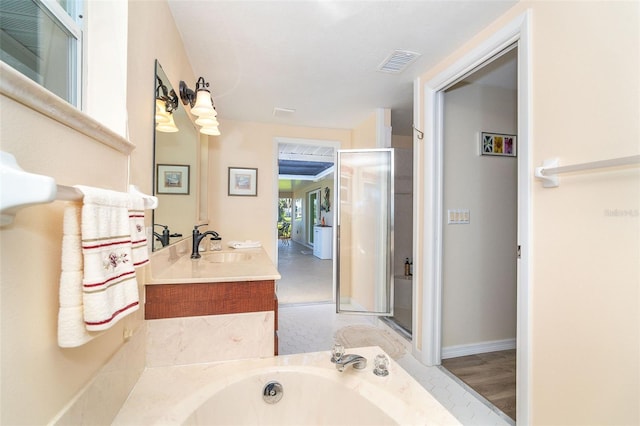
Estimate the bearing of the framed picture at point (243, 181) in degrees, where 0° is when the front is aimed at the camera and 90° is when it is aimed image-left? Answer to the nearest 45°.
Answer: approximately 0°

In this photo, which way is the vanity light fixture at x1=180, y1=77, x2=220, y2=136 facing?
to the viewer's right

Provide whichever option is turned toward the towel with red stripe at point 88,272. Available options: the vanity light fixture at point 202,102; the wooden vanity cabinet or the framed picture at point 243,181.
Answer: the framed picture

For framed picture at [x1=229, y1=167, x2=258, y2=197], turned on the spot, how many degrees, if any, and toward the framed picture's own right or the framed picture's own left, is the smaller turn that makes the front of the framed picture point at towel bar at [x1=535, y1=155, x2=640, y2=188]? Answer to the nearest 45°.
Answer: approximately 45° to the framed picture's own left

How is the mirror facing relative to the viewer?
to the viewer's right

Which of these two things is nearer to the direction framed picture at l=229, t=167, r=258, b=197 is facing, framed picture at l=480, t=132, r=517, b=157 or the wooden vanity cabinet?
the wooden vanity cabinet

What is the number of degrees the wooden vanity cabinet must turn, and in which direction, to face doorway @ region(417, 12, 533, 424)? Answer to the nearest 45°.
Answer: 0° — it already faces it

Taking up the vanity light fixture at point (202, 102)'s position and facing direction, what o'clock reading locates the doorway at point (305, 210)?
The doorway is roughly at 10 o'clock from the vanity light fixture.

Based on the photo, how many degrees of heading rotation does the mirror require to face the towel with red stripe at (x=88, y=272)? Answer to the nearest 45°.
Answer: approximately 90° to its right

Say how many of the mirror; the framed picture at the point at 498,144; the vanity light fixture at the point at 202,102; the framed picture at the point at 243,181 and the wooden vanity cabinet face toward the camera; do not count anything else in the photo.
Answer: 2

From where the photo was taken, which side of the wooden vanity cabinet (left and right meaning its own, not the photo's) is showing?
right

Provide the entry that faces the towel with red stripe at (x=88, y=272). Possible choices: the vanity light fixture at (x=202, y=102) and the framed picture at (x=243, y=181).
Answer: the framed picture
